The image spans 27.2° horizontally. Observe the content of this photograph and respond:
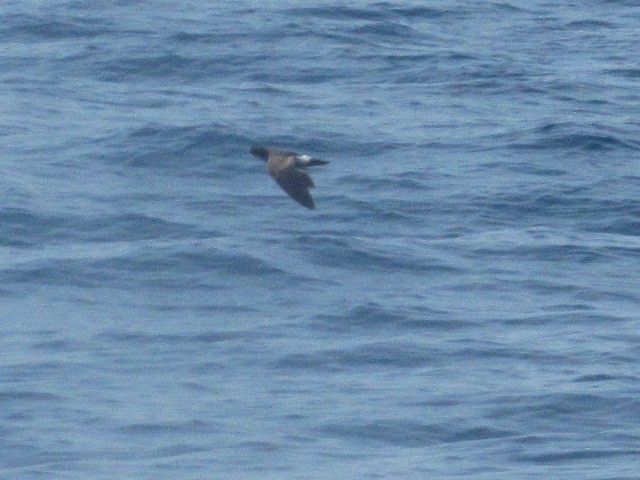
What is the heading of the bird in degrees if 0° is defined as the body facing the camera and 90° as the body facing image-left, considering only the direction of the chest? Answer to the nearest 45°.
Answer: approximately 90°
